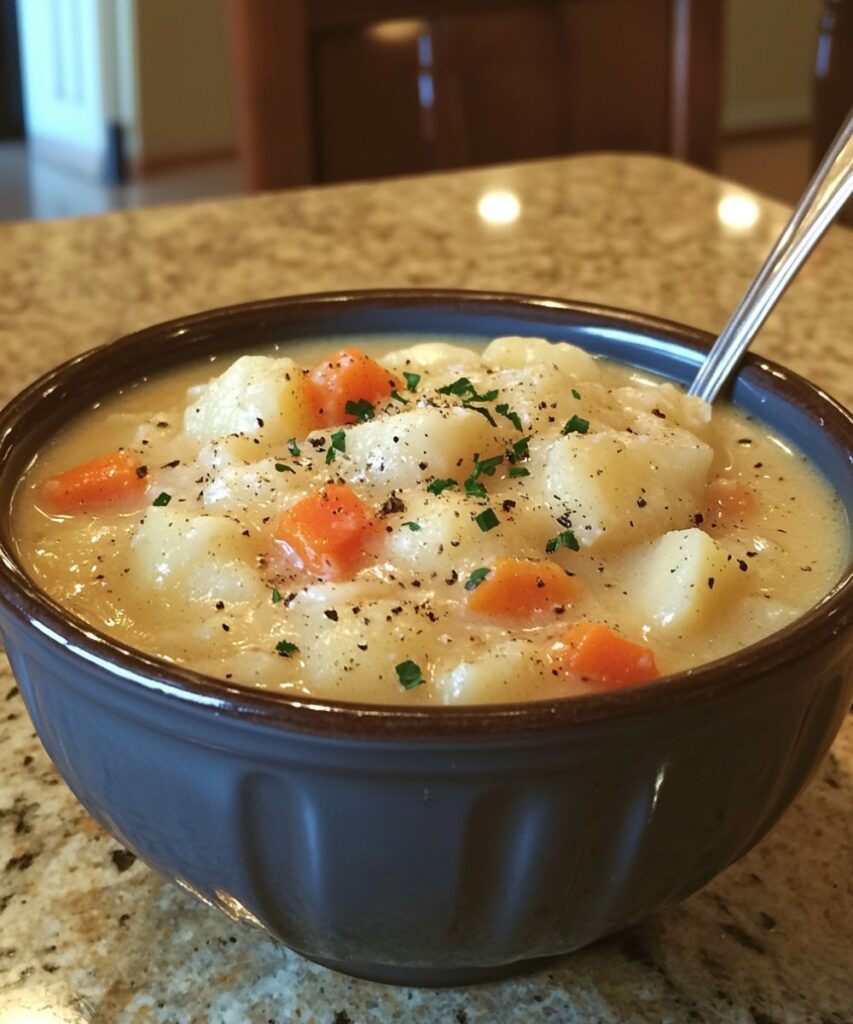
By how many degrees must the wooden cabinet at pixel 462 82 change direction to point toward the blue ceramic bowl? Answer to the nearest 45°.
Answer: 0° — it already faces it

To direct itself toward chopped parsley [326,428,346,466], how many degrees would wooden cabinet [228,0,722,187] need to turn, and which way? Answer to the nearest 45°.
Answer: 0° — it already faces it

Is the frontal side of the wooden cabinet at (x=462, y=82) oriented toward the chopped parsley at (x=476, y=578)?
yes

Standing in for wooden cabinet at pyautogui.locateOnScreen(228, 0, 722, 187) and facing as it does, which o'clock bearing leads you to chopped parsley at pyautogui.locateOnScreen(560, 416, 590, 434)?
The chopped parsley is roughly at 12 o'clock from the wooden cabinet.

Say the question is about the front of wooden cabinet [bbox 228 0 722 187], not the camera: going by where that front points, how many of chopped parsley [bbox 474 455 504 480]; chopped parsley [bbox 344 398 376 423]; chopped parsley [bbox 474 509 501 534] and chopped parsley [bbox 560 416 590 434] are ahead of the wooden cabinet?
4

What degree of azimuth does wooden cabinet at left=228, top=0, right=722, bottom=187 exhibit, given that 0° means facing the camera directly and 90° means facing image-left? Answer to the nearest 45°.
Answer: approximately 0°

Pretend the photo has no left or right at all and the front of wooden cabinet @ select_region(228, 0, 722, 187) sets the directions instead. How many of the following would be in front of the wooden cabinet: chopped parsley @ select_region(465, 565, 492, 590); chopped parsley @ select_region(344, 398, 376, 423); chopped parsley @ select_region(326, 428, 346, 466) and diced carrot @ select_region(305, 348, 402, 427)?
4

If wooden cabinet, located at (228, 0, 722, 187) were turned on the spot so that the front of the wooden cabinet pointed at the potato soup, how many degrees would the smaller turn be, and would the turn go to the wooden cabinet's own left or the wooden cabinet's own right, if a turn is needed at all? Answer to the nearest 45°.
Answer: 0° — it already faces it

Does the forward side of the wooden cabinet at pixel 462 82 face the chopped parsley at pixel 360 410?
yes

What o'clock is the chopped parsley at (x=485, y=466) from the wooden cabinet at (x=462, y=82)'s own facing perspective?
The chopped parsley is roughly at 12 o'clock from the wooden cabinet.

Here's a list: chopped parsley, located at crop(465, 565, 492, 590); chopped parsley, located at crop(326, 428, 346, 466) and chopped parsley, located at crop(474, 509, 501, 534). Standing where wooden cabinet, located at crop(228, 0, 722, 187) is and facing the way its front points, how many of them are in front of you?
3
